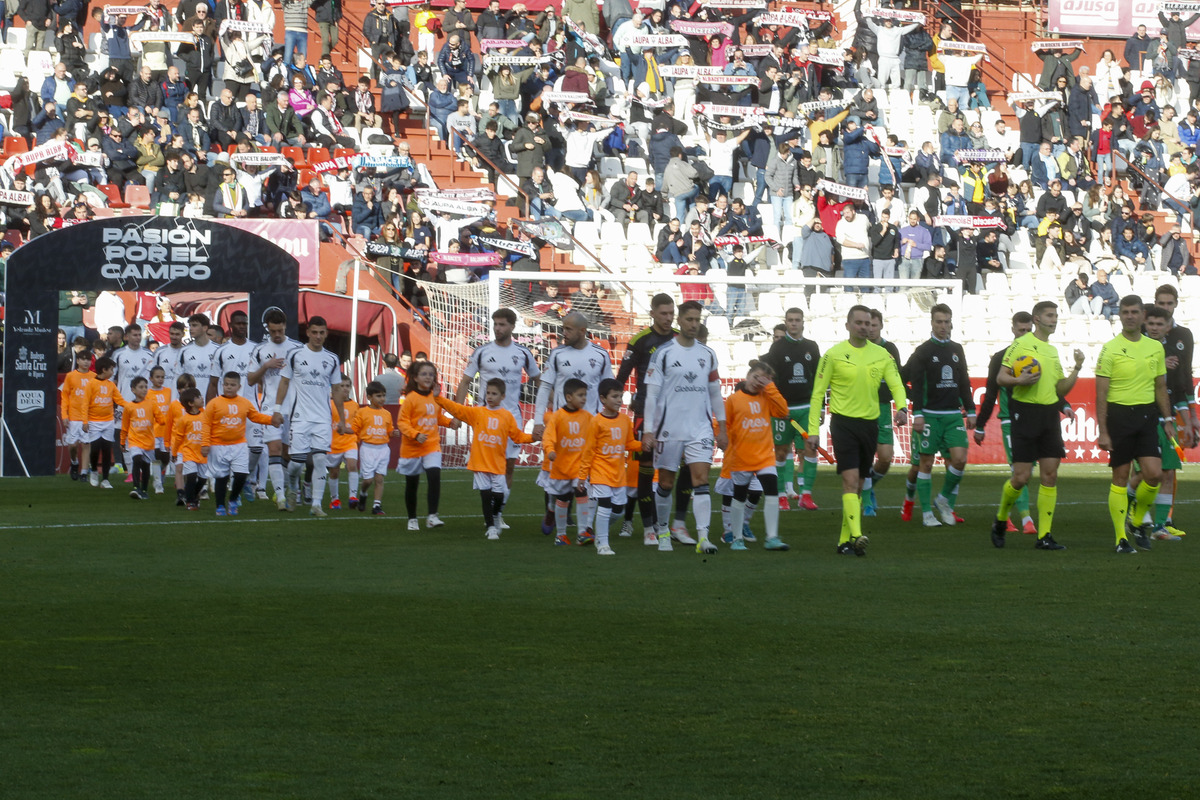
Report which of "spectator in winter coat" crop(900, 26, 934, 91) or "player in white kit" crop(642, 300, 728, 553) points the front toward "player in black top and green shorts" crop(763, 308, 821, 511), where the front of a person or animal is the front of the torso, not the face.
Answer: the spectator in winter coat

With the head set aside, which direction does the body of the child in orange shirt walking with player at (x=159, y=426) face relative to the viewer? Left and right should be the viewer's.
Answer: facing the viewer and to the right of the viewer

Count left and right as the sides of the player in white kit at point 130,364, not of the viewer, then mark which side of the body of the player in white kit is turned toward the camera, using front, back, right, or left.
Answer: front

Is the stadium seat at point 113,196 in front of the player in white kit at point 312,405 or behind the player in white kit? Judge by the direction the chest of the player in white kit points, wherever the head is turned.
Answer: behind

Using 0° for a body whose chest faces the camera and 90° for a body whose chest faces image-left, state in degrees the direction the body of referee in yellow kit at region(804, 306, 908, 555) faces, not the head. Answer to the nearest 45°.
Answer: approximately 0°

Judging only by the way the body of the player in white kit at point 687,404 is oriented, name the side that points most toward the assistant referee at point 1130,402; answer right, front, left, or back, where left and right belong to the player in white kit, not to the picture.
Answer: left

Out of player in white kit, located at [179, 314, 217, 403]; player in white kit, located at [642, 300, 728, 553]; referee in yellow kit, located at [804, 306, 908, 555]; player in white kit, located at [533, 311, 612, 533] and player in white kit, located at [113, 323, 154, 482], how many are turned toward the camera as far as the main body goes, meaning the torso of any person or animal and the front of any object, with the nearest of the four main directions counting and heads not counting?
5

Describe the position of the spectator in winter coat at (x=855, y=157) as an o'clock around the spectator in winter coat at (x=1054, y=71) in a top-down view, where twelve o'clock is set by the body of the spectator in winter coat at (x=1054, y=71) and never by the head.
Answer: the spectator in winter coat at (x=855, y=157) is roughly at 1 o'clock from the spectator in winter coat at (x=1054, y=71).

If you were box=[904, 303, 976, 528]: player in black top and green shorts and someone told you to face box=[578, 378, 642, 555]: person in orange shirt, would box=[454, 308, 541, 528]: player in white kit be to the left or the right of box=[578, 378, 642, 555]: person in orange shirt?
right

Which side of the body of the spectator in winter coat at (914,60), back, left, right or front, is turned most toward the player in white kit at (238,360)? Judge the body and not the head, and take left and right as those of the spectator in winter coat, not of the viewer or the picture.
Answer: front

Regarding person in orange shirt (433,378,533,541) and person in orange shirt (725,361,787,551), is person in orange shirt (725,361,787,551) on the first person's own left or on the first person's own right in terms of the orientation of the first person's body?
on the first person's own left

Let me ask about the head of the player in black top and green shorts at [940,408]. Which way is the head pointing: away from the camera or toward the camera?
toward the camera

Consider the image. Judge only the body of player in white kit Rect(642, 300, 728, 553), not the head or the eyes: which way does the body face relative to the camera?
toward the camera

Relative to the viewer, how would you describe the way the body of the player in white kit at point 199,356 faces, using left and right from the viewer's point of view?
facing the viewer

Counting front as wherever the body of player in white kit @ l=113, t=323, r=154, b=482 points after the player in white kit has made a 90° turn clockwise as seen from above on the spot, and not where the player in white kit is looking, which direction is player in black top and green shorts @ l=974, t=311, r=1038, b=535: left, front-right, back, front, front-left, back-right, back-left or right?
back-left

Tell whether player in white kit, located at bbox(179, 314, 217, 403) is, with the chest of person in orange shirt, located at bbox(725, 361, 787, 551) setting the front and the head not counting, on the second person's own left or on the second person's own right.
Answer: on the second person's own right

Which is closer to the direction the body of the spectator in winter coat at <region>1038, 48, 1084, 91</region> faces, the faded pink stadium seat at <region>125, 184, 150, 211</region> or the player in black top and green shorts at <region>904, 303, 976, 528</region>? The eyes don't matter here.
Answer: the player in black top and green shorts

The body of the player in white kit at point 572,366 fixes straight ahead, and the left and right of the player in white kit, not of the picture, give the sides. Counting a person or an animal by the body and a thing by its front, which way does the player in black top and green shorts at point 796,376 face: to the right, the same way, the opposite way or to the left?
the same way

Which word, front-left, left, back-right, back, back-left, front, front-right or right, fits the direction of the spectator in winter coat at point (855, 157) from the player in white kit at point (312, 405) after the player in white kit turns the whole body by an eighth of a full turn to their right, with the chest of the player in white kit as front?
back

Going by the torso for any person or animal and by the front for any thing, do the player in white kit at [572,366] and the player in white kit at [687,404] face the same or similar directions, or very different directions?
same or similar directions

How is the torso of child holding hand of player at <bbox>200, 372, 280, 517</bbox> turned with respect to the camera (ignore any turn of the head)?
toward the camera
